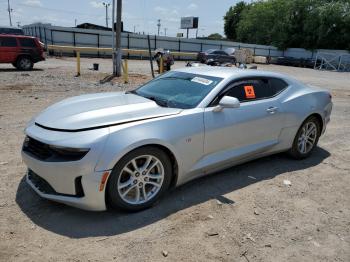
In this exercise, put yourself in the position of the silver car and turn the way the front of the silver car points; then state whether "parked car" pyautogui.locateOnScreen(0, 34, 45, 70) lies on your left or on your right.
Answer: on your right

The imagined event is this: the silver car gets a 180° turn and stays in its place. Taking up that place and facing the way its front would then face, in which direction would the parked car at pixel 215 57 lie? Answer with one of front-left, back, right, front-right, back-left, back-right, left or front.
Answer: front-left

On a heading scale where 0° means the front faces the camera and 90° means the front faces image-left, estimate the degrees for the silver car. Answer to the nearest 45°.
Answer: approximately 45°

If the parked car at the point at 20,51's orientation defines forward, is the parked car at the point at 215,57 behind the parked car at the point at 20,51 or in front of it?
behind

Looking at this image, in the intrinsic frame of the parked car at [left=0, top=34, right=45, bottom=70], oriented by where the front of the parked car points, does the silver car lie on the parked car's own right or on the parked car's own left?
on the parked car's own left

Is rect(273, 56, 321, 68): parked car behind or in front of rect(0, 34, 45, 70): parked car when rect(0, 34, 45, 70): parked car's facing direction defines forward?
behind

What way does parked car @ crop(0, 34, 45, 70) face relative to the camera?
to the viewer's left
